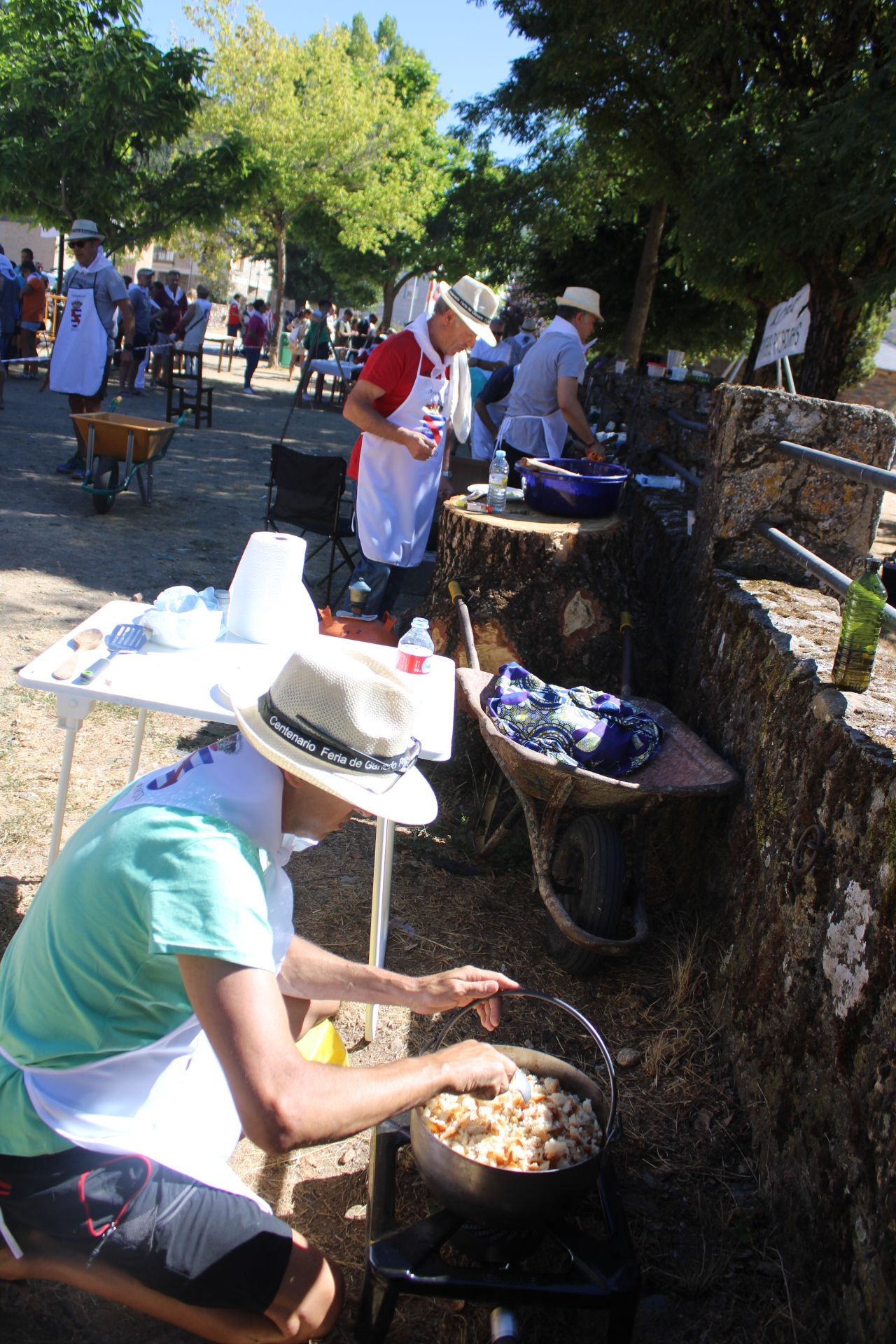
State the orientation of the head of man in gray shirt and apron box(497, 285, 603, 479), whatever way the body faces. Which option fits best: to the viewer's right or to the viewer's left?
to the viewer's right

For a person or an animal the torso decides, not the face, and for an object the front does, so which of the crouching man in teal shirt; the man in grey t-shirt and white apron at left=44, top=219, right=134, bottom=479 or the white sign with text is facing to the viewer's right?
the crouching man in teal shirt

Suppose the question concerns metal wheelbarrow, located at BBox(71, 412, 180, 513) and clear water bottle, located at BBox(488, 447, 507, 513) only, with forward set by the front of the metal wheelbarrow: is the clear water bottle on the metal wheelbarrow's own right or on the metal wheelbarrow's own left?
on the metal wheelbarrow's own left

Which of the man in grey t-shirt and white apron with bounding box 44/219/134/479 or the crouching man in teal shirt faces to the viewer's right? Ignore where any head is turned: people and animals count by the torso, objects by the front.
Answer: the crouching man in teal shirt

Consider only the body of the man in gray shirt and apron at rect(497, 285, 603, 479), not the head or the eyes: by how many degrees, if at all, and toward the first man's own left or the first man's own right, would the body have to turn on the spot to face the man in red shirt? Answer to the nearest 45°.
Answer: approximately 135° to the first man's own right

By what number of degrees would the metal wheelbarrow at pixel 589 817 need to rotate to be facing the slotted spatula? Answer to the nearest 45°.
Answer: approximately 135° to its right

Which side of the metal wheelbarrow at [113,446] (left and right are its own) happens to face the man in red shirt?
left

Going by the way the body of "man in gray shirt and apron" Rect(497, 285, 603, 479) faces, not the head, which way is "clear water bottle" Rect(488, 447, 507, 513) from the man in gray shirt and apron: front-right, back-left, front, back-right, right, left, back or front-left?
back-right

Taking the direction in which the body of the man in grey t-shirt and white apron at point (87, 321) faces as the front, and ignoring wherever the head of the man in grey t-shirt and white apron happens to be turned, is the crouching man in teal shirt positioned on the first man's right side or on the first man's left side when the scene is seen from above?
on the first man's left side

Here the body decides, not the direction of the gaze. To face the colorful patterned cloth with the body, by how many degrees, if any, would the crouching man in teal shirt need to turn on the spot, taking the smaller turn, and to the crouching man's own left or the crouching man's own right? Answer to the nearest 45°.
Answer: approximately 45° to the crouching man's own left
